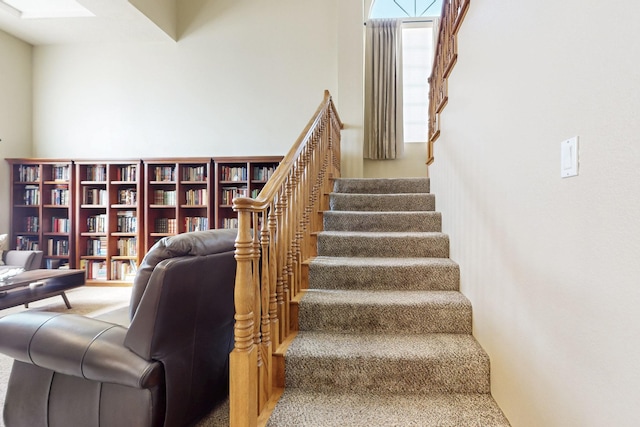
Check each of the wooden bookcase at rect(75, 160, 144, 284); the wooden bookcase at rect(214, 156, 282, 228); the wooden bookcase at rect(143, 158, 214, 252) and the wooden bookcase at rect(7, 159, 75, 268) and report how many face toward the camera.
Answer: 4

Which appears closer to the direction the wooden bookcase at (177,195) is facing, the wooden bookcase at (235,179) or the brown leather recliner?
the brown leather recliner

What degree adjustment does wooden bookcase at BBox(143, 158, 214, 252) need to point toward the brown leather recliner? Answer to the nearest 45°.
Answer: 0° — it already faces it

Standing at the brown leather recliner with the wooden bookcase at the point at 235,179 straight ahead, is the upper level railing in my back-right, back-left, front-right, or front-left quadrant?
front-right

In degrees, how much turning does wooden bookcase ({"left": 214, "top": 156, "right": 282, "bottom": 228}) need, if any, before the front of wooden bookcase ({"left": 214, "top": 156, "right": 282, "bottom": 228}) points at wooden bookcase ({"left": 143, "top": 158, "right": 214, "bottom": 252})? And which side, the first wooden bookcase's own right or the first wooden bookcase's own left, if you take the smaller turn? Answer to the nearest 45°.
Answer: approximately 90° to the first wooden bookcase's own right

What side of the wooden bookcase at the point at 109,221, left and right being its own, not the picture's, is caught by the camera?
front

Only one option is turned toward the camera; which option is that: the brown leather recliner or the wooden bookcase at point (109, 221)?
the wooden bookcase

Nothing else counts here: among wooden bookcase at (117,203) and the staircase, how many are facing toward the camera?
2

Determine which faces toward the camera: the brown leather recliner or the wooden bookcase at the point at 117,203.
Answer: the wooden bookcase

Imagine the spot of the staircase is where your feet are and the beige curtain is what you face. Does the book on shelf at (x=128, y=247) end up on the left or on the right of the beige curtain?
left

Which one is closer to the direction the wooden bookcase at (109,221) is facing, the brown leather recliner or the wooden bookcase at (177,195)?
the brown leather recliner

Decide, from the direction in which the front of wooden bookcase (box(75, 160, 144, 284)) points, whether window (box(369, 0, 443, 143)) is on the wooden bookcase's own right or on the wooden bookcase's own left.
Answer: on the wooden bookcase's own left

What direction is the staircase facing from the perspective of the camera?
toward the camera

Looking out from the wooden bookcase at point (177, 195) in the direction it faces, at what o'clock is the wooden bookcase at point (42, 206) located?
the wooden bookcase at point (42, 206) is roughly at 4 o'clock from the wooden bookcase at point (177, 195).

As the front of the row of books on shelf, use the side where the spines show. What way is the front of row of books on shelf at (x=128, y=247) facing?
toward the camera
